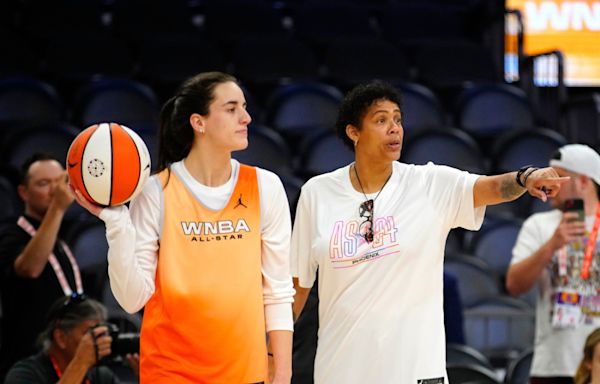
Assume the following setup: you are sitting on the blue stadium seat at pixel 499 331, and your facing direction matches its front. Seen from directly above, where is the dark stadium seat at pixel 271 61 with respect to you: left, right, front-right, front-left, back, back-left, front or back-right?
back-right

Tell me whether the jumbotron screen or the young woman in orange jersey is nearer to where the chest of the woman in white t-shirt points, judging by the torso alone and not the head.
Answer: the young woman in orange jersey

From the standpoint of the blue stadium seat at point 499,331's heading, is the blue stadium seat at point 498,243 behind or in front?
behind

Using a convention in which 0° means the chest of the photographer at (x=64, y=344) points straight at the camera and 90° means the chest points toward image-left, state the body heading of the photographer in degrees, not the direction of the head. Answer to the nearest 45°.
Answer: approximately 315°

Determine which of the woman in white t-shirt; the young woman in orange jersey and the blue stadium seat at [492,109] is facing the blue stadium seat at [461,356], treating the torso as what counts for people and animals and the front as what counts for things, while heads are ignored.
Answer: the blue stadium seat at [492,109]

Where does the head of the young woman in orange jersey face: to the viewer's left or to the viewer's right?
to the viewer's right

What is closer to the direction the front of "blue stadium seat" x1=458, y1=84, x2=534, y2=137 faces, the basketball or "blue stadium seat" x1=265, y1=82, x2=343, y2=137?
the basketball

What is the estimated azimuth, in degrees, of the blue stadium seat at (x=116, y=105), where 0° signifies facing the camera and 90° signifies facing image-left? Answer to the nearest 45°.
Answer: approximately 0°

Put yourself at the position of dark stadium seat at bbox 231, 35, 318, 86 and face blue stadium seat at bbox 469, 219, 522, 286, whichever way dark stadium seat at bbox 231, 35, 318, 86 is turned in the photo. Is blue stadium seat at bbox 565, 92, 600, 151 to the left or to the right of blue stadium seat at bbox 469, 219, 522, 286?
left

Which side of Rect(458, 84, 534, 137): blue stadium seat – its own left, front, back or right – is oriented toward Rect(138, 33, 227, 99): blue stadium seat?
right
